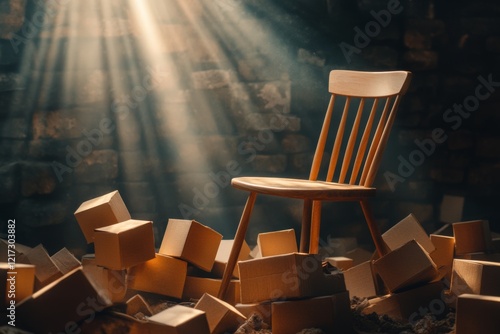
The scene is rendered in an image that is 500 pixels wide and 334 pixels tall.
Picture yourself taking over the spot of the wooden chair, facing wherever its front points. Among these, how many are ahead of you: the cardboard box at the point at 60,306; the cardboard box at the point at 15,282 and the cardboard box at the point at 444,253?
2

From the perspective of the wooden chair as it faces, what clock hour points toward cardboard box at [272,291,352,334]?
The cardboard box is roughly at 11 o'clock from the wooden chair.

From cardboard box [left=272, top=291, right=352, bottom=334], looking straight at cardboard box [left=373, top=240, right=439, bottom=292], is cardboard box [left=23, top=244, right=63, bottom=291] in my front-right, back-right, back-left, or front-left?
back-left

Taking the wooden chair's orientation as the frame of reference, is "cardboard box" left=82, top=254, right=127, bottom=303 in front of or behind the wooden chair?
in front

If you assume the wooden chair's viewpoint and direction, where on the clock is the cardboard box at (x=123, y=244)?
The cardboard box is roughly at 1 o'clock from the wooden chair.

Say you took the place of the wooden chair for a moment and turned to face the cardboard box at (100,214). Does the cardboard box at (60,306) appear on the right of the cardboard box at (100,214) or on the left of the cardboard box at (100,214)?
left

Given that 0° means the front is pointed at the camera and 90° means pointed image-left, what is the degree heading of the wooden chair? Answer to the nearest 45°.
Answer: approximately 45°

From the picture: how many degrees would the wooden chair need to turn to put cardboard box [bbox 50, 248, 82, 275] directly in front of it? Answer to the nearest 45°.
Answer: approximately 45° to its right

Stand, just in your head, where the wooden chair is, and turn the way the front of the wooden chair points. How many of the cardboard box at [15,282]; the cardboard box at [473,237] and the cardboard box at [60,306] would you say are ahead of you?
2

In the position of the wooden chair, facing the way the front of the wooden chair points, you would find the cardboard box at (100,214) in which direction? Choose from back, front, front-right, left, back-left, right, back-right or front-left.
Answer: front-right

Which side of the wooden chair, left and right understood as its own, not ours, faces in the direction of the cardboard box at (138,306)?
front

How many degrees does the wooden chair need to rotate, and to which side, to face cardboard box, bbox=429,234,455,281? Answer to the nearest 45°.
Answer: approximately 180°
